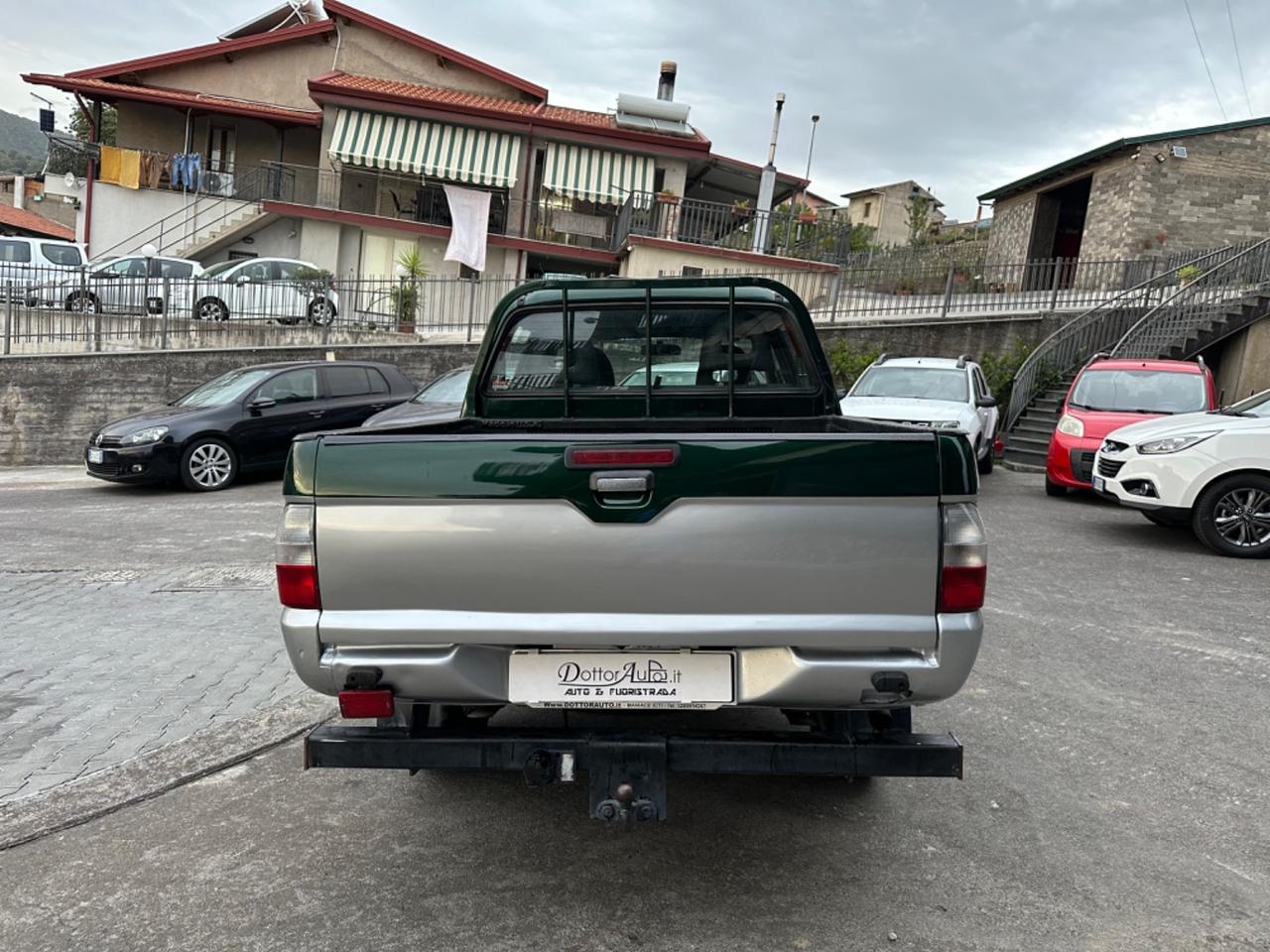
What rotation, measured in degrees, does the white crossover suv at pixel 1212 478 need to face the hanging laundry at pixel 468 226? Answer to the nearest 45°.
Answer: approximately 90° to its right

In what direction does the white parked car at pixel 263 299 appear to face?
to the viewer's left

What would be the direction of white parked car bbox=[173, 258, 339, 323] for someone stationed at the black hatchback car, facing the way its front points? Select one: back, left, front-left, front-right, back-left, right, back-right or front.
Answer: back-right

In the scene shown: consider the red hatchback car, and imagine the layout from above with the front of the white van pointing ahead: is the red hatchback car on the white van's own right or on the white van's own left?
on the white van's own left

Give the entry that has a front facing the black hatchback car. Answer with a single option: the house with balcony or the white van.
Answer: the house with balcony

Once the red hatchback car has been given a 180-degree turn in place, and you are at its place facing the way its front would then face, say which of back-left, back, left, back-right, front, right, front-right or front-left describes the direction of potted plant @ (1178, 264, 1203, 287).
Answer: front

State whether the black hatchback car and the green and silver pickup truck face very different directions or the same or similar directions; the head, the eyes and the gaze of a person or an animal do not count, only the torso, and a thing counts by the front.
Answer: very different directions

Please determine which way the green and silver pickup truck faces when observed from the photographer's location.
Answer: facing away from the viewer

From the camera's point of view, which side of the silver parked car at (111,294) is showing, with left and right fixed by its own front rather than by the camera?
left

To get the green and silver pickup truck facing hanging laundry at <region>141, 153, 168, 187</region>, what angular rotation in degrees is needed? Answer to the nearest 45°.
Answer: approximately 45° to its left
